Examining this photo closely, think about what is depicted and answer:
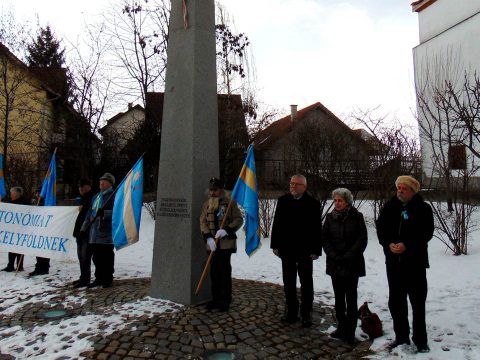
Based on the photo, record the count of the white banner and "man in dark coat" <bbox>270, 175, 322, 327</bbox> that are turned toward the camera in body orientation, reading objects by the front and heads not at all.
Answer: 2

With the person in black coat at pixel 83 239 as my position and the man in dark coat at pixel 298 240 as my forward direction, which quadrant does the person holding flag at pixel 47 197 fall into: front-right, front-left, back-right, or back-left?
back-left

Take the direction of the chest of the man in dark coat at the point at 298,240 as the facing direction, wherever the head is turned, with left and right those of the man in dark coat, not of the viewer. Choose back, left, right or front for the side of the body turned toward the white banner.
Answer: right

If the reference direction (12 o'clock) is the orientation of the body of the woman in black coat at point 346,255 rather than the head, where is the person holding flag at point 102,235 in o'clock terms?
The person holding flag is roughly at 2 o'clock from the woman in black coat.

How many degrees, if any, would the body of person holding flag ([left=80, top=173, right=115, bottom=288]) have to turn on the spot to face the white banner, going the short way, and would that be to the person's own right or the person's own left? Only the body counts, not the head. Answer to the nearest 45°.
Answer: approximately 90° to the person's own right

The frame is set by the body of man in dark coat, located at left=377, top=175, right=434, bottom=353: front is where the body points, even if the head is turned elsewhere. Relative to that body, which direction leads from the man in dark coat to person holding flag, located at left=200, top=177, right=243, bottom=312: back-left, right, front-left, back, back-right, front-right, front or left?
front-right

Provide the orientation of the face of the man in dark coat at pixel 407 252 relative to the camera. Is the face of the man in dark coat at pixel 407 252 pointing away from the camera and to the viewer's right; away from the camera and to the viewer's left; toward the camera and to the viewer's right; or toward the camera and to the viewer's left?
toward the camera and to the viewer's left

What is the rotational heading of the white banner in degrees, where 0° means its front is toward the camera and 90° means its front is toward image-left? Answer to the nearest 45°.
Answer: approximately 0°

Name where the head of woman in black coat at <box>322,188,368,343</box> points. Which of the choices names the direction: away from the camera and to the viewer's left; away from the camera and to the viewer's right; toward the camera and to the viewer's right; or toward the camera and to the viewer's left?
toward the camera and to the viewer's left
